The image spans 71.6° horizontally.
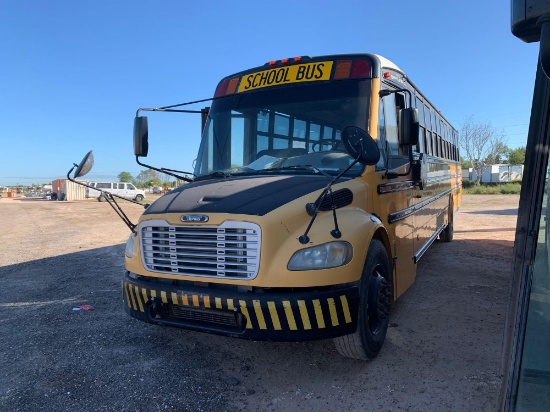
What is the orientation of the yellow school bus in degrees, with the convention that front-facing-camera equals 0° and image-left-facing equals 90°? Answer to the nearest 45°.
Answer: approximately 45°
